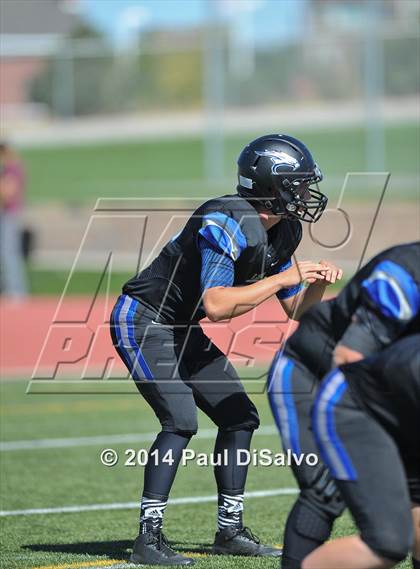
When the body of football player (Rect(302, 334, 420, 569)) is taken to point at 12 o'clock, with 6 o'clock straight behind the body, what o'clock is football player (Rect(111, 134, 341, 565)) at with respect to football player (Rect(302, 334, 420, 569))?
football player (Rect(111, 134, 341, 565)) is roughly at 8 o'clock from football player (Rect(302, 334, 420, 569)).

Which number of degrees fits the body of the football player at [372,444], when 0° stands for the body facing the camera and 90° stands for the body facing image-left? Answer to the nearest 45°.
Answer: approximately 270°

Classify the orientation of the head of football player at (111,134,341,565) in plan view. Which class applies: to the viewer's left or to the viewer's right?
to the viewer's right

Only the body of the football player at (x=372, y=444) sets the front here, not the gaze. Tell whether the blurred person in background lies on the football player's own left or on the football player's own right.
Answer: on the football player's own left
